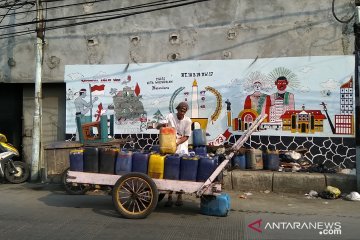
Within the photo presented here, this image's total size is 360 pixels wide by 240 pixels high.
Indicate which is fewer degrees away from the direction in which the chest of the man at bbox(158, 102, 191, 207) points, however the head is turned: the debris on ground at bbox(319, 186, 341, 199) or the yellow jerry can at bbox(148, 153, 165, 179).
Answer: the yellow jerry can

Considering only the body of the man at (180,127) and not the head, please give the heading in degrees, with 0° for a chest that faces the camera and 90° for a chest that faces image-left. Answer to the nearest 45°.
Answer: approximately 0°
